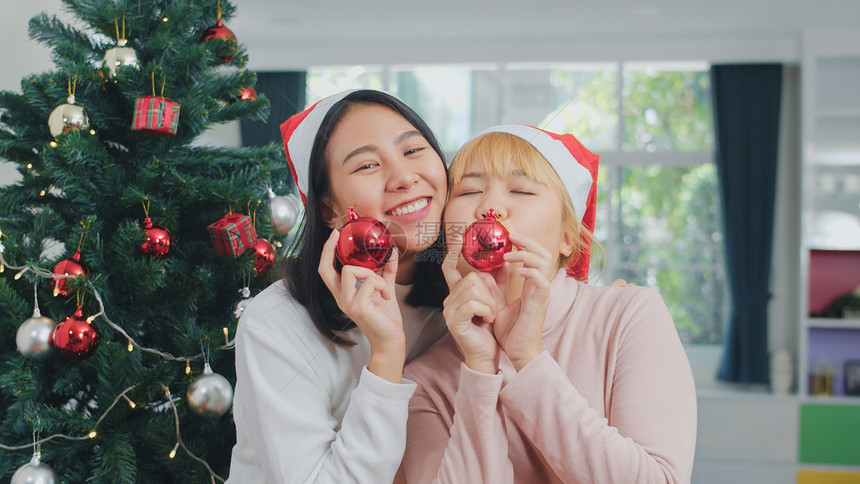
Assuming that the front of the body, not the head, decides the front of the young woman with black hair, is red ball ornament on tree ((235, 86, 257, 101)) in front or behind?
behind

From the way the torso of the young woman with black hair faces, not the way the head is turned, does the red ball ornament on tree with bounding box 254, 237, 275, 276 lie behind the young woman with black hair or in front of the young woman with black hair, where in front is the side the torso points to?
behind

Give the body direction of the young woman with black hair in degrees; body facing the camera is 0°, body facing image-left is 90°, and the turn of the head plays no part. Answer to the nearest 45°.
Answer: approximately 315°
